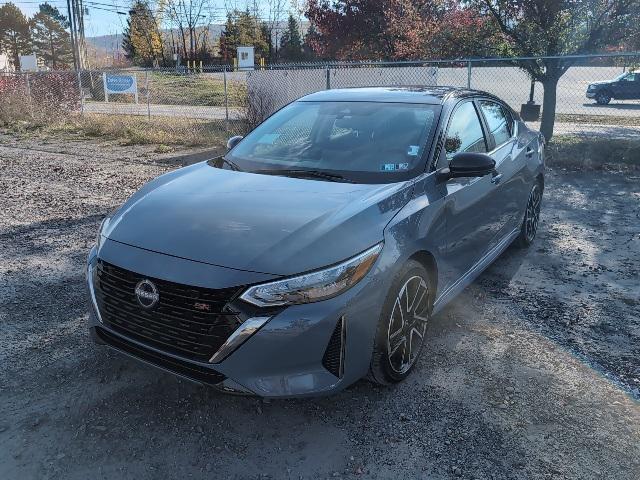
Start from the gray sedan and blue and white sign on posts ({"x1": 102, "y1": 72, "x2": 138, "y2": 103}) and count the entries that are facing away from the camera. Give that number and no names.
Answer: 0

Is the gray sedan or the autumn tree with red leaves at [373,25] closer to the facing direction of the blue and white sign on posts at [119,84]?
the gray sedan

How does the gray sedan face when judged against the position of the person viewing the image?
facing the viewer and to the left of the viewer

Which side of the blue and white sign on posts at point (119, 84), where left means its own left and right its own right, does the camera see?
front

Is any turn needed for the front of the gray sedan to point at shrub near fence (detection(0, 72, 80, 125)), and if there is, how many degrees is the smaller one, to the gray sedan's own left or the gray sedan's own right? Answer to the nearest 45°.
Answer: approximately 90° to the gray sedan's own right

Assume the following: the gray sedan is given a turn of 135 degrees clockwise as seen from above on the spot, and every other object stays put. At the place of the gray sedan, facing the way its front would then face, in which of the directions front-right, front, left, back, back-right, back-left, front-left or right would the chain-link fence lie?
front

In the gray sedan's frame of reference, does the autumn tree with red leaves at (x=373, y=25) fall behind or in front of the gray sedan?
behind

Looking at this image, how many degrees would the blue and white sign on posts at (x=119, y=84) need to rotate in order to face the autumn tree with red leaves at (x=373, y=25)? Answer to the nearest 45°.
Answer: approximately 90° to its left

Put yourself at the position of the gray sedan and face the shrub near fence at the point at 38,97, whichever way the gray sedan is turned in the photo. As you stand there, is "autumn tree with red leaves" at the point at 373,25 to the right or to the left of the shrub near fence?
right
